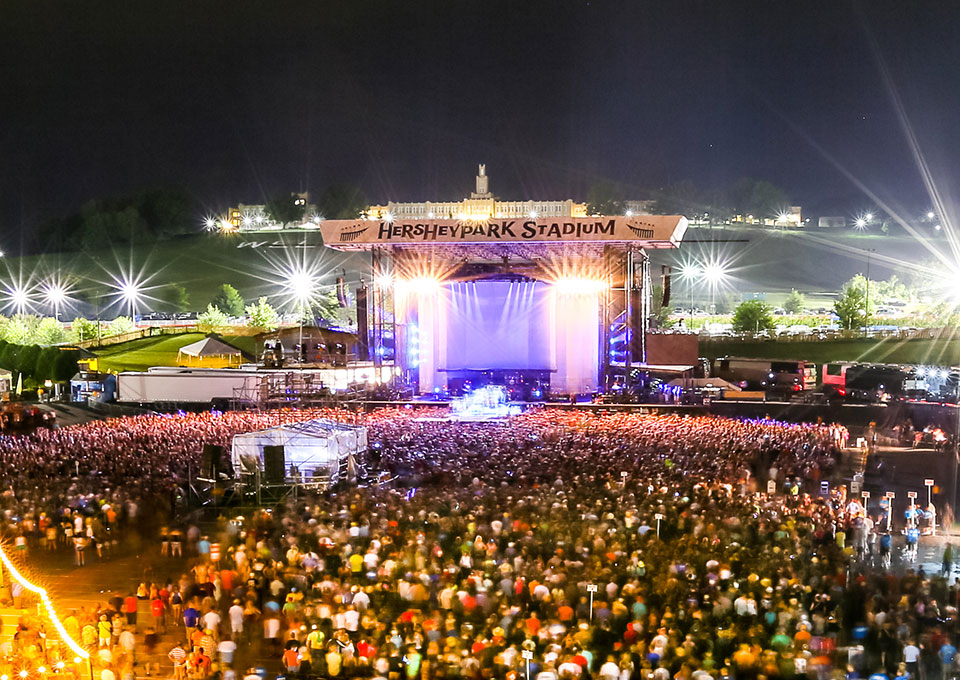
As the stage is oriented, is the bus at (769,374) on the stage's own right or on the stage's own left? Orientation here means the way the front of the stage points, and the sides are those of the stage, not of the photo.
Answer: on the stage's own left

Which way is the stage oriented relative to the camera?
toward the camera

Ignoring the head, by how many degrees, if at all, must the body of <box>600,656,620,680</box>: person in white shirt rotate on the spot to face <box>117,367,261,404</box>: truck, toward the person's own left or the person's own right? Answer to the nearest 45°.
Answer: approximately 45° to the person's own left

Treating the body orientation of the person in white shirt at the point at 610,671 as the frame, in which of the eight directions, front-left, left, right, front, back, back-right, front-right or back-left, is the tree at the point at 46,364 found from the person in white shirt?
front-left

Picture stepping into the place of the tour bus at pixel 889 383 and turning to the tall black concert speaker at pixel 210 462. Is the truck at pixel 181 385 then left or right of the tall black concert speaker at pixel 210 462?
right

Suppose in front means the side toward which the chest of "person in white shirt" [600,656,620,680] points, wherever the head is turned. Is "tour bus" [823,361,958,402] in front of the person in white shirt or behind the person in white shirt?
in front

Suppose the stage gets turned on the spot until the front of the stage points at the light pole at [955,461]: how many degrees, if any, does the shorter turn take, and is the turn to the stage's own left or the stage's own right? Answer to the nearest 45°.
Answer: approximately 45° to the stage's own left

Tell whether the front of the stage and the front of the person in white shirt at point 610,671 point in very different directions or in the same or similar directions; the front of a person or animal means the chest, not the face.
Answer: very different directions

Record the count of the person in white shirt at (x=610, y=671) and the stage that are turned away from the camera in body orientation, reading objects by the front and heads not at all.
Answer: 1

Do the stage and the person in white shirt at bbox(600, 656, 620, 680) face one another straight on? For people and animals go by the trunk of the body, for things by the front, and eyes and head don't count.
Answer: yes

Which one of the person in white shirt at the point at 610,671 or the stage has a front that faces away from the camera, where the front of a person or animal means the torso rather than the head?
the person in white shirt

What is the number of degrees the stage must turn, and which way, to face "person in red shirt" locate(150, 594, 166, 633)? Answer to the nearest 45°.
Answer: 0° — it already faces them

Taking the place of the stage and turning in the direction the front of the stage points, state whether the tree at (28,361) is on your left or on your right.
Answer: on your right

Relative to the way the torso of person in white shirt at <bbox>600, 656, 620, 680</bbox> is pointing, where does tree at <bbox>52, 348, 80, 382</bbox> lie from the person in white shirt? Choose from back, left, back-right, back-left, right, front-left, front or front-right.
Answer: front-left

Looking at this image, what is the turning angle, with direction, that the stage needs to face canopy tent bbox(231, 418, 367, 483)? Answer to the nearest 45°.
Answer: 0° — it already faces it

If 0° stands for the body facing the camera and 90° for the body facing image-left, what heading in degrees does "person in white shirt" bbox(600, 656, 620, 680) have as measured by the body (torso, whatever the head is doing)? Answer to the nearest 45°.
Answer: approximately 180°

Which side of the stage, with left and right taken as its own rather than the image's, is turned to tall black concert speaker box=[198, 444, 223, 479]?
front

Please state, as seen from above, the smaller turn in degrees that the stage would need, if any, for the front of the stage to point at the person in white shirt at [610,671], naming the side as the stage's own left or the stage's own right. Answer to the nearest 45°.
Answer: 0° — it already faces them
